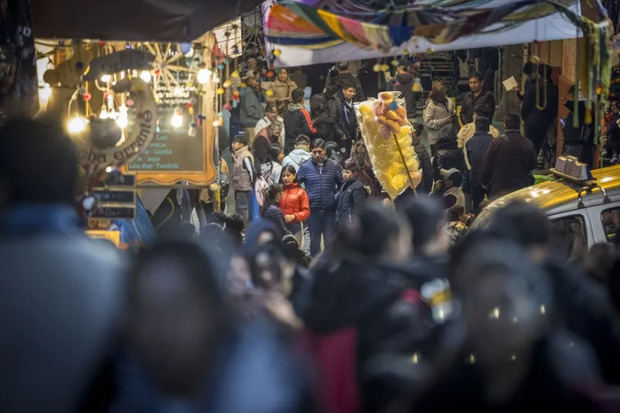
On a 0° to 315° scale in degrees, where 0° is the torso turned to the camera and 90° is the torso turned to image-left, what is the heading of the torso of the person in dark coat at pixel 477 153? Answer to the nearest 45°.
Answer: approximately 180°

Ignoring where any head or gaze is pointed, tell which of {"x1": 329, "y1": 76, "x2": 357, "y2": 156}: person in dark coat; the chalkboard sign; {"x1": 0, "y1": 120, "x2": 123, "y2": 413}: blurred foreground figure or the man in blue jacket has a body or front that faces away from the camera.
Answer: the blurred foreground figure

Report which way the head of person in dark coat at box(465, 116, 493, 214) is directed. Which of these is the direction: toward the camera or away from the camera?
away from the camera

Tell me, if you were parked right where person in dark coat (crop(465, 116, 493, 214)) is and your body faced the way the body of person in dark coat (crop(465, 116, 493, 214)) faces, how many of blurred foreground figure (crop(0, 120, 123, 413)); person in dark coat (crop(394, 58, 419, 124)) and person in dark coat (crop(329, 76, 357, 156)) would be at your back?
1

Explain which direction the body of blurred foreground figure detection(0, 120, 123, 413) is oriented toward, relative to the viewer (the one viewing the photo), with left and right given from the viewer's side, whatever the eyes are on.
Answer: facing away from the viewer

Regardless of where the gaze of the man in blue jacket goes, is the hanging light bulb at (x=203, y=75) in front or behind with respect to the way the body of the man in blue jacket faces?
in front

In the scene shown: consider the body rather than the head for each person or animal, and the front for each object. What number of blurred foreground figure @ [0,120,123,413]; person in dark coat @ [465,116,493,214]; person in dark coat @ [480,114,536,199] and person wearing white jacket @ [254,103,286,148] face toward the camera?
1

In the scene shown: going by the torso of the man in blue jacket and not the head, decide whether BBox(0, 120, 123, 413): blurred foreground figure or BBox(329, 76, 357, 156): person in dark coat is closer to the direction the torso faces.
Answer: the blurred foreground figure

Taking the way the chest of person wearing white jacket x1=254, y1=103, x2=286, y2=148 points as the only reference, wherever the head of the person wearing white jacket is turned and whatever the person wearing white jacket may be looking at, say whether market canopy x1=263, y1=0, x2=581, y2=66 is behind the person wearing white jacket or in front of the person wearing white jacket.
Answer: in front

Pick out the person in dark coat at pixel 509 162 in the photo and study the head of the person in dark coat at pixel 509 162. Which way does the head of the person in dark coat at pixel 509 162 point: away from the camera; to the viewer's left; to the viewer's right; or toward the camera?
away from the camera

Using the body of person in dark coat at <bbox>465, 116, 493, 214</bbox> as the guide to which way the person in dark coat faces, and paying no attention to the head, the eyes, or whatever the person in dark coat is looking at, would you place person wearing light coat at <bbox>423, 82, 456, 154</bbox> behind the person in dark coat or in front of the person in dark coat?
in front

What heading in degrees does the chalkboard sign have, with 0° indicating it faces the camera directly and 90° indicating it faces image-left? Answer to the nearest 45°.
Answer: approximately 0°

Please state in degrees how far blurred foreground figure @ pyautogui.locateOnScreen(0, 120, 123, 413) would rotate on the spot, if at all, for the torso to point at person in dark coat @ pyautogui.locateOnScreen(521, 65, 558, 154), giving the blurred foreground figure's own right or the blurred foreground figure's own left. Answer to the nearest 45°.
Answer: approximately 45° to the blurred foreground figure's own right
